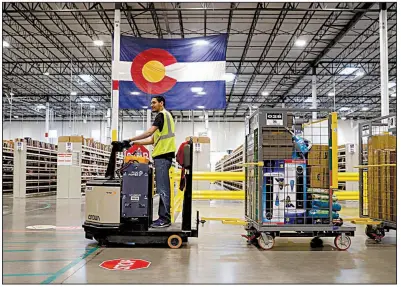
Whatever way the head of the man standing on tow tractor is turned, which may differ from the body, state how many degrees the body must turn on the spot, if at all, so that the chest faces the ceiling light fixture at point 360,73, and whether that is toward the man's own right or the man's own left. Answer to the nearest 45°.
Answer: approximately 135° to the man's own right

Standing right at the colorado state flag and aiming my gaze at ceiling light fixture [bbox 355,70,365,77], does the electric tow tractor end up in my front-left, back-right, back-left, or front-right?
back-right

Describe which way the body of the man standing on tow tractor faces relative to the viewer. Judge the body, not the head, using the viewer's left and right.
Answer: facing to the left of the viewer

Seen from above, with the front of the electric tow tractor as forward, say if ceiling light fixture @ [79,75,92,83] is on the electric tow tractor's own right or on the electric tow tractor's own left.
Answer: on the electric tow tractor's own right

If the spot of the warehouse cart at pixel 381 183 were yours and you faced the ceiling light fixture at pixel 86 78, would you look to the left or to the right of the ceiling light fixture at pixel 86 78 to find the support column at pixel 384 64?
right

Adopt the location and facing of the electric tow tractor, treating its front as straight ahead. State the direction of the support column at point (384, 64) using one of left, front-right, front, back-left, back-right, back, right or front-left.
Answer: back-right

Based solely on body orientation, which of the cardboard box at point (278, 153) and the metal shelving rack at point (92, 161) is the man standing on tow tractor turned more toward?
the metal shelving rack

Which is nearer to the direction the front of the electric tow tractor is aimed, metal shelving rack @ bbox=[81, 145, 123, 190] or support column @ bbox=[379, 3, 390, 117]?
the metal shelving rack
